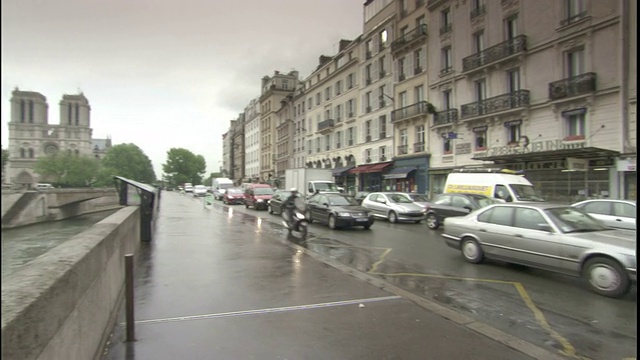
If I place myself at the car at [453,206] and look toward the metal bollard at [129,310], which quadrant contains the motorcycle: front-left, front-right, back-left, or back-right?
front-right

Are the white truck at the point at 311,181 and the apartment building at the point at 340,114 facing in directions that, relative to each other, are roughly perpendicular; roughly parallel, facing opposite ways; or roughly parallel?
roughly perpendicular

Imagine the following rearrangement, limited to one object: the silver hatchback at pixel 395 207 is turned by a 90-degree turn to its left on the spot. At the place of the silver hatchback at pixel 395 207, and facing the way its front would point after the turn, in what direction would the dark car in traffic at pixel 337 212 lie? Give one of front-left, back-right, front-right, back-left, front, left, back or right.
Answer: back

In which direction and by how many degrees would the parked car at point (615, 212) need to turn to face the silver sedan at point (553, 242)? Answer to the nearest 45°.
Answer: approximately 90° to its right

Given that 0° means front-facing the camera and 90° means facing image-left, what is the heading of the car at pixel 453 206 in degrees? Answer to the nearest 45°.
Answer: approximately 315°

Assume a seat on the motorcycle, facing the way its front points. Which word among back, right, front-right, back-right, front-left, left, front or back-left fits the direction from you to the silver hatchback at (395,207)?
left

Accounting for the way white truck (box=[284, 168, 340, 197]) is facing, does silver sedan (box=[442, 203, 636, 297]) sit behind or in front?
in front

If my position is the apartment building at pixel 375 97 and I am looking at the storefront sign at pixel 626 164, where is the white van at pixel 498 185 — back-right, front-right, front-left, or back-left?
front-right

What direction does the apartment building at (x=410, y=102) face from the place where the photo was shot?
facing the viewer and to the left of the viewer

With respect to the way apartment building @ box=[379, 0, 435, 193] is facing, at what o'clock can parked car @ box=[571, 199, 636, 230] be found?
The parked car is roughly at 10 o'clock from the apartment building.
